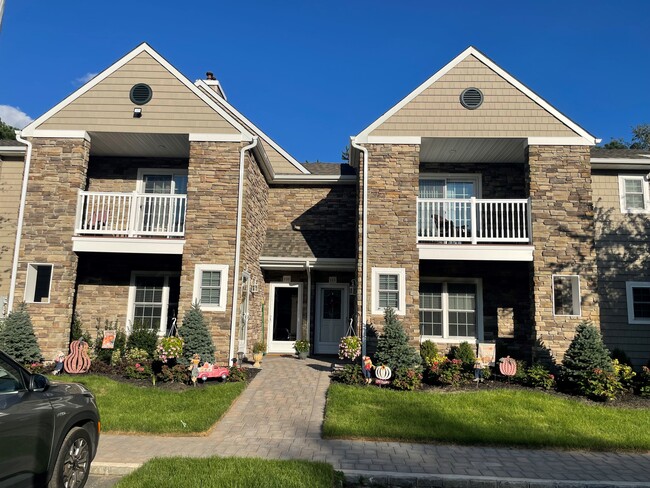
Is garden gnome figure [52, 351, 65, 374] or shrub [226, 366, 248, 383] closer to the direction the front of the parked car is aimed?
the shrub

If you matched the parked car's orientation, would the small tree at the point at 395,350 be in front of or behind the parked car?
in front

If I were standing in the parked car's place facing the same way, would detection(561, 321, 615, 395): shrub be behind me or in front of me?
in front

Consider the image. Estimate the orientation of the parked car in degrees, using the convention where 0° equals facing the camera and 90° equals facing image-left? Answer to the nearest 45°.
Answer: approximately 225°

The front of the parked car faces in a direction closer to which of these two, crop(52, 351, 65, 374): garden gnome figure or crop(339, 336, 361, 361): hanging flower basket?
the hanging flower basket

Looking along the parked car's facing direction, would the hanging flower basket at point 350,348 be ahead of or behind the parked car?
ahead

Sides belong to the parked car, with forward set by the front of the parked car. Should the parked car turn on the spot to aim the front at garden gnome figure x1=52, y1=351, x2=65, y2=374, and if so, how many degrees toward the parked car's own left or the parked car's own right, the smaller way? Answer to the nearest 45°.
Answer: approximately 45° to the parked car's own left
